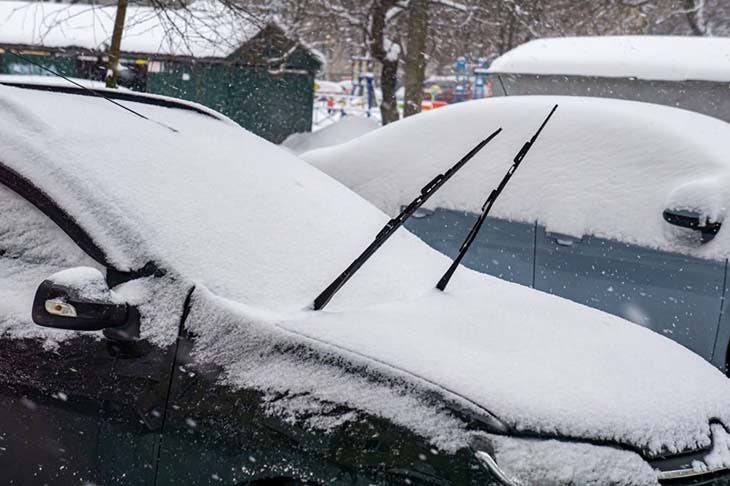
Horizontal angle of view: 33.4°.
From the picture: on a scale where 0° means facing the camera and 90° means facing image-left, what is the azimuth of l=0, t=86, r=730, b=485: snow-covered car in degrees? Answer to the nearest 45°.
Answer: approximately 315°

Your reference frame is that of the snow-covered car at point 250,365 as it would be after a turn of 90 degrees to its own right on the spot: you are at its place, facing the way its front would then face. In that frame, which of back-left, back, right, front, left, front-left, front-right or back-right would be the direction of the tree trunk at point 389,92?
back-right

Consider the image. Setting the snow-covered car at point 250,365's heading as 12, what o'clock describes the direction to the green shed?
The green shed is roughly at 7 o'clock from the snow-covered car.

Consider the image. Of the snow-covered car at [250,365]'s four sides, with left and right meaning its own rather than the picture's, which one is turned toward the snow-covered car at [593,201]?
left

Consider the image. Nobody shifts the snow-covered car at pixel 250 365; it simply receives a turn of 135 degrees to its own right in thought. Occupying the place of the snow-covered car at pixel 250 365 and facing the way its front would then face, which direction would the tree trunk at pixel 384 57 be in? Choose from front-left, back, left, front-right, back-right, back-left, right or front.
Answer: right

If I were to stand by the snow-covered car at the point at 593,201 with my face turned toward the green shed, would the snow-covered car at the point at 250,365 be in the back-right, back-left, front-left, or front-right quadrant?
back-left

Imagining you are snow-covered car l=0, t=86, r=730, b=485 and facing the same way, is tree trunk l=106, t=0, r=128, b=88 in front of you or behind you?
behind

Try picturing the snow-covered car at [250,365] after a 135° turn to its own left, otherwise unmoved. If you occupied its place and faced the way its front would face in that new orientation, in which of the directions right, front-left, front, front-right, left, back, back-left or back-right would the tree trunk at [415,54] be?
front

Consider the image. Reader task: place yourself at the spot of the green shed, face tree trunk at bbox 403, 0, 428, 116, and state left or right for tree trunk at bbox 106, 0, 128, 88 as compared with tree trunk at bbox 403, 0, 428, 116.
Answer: right
